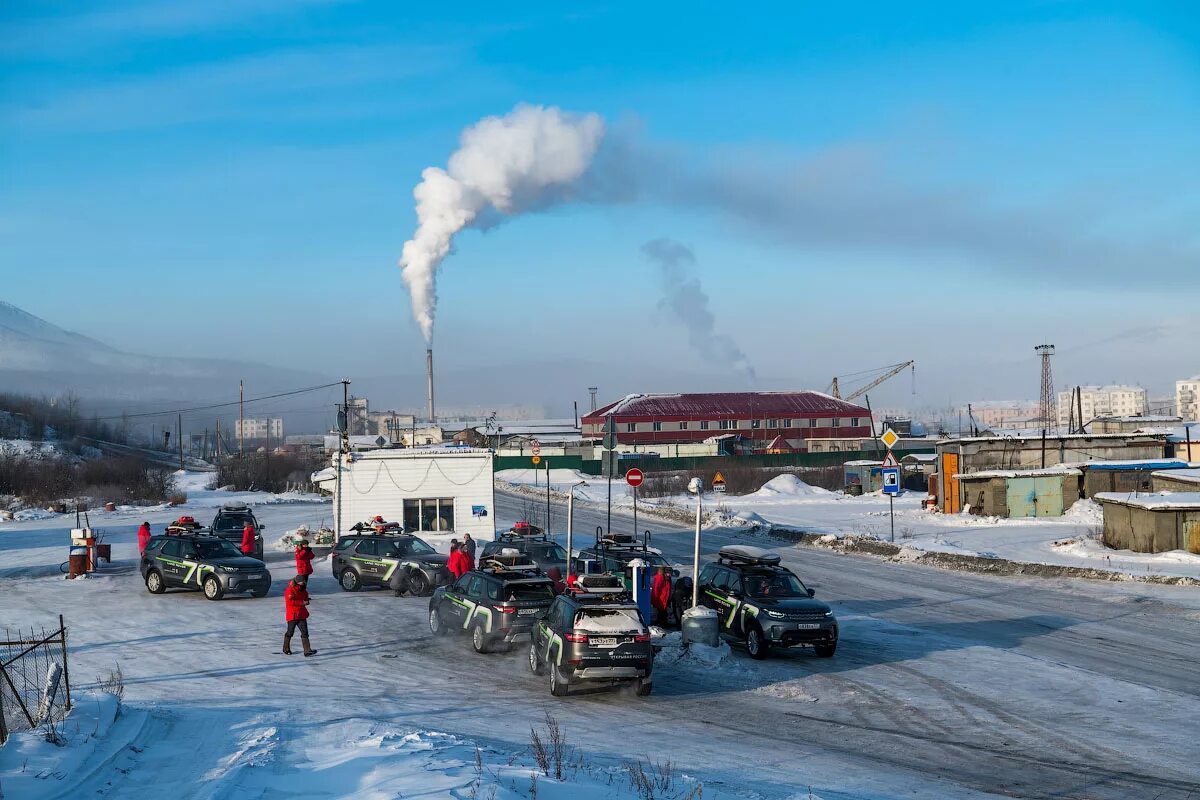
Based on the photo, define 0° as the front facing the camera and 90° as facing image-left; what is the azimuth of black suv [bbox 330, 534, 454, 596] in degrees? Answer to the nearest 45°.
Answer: approximately 315°

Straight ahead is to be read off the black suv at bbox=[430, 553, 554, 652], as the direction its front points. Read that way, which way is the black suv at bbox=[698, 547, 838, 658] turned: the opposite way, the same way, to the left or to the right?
the opposite way

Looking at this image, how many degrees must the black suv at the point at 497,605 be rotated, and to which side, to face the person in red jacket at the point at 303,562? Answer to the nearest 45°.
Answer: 0° — it already faces them

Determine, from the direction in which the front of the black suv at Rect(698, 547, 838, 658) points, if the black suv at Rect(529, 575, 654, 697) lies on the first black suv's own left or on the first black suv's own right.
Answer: on the first black suv's own right

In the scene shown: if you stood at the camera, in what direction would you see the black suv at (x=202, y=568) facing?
facing the viewer and to the right of the viewer

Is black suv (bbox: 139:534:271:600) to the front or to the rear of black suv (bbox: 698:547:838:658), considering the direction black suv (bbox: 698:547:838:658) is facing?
to the rear

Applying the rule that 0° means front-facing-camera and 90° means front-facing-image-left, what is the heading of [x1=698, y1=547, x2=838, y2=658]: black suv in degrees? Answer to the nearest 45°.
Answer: approximately 315°

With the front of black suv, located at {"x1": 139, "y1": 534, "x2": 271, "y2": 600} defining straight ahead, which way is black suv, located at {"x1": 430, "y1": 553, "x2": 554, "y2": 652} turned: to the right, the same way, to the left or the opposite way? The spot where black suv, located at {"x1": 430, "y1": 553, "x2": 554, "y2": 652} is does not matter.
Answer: the opposite way

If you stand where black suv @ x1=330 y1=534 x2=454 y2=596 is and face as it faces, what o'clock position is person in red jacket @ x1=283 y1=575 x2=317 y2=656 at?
The person in red jacket is roughly at 2 o'clock from the black suv.

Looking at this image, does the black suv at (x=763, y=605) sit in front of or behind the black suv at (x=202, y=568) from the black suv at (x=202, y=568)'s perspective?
in front

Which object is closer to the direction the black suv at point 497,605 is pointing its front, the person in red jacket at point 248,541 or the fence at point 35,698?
the person in red jacket

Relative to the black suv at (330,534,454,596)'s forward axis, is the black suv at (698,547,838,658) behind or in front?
in front

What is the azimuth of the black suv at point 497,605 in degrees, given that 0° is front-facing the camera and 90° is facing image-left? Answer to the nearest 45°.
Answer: approximately 135°

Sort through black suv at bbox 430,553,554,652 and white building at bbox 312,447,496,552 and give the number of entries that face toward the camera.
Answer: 1

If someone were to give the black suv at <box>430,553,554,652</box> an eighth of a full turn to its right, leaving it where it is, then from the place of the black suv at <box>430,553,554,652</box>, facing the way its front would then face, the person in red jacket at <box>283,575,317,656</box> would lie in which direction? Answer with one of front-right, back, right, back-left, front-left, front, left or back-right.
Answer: left

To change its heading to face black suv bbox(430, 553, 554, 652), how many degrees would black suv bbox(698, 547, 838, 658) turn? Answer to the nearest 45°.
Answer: approximately 135° to its right

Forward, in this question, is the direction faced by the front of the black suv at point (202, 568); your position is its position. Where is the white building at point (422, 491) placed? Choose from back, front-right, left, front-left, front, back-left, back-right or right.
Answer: left
